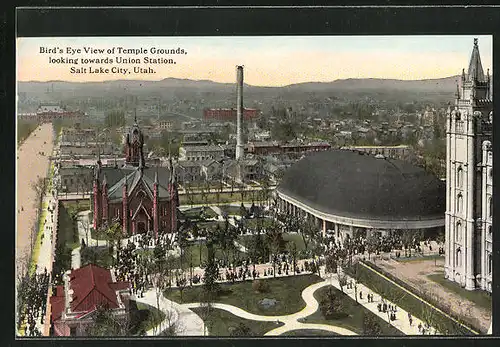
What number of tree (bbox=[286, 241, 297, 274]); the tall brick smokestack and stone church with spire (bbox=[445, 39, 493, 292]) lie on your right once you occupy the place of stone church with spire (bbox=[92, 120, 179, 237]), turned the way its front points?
0

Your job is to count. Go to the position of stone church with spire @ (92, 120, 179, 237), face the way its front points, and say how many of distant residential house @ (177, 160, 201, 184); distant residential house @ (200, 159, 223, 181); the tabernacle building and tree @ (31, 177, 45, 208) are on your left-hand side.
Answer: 3

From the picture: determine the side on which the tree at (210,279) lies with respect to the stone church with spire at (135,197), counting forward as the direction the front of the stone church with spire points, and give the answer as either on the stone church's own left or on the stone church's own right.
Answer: on the stone church's own left

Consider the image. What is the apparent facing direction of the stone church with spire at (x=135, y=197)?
toward the camera

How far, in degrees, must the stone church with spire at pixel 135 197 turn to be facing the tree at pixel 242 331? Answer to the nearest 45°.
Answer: approximately 45° to its left

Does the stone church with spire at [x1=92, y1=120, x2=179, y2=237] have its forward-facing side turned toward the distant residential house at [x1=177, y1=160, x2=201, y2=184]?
no

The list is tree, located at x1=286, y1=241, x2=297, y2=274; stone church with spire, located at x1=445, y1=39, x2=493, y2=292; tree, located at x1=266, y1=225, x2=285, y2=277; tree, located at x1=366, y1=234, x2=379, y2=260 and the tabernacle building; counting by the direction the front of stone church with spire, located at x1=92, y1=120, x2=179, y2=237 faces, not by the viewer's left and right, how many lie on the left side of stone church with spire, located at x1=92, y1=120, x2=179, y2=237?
5

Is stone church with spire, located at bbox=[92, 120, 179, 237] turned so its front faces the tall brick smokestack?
no

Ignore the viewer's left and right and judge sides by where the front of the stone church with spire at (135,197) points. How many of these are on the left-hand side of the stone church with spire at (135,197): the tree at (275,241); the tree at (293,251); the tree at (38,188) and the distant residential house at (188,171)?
3

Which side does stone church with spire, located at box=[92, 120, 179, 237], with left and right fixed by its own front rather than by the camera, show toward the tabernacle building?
left
